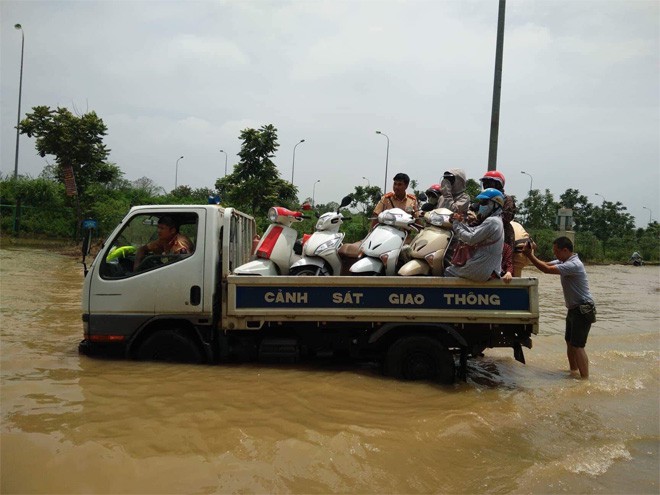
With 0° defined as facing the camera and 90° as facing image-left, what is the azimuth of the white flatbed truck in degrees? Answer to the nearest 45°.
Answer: approximately 90°

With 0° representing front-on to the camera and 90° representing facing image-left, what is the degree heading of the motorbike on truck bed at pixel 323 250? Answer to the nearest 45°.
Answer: approximately 45°

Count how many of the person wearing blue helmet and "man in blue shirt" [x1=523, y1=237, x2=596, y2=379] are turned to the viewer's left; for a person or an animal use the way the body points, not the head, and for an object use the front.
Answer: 2

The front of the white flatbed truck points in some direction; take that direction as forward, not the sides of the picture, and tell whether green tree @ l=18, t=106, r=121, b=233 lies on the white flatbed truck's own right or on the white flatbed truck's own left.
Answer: on the white flatbed truck's own right

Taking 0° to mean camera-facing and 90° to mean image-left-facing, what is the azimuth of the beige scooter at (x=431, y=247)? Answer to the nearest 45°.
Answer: approximately 45°

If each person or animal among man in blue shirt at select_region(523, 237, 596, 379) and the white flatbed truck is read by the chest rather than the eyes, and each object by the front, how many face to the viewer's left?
2

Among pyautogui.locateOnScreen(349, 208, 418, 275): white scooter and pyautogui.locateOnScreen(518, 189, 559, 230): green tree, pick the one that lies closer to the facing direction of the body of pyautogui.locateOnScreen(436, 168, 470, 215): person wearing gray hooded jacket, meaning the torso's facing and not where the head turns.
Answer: the white scooter

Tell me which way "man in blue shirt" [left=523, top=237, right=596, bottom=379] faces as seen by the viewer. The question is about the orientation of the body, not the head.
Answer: to the viewer's left

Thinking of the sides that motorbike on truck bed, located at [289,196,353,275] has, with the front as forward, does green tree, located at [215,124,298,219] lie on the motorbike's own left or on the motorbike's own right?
on the motorbike's own right

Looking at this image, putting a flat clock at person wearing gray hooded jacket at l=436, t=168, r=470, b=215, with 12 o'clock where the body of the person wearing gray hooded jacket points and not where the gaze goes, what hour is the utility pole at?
The utility pole is roughly at 5 o'clock from the person wearing gray hooded jacket.
